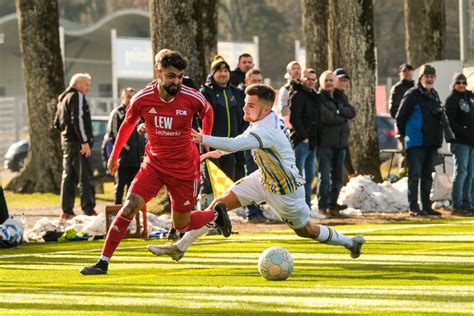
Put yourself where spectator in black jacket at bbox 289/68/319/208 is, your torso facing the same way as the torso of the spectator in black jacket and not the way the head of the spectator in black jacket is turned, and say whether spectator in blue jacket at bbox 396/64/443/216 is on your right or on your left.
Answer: on your left

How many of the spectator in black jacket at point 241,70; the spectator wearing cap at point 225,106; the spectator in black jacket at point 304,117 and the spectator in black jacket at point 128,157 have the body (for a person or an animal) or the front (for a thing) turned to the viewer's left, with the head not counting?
0

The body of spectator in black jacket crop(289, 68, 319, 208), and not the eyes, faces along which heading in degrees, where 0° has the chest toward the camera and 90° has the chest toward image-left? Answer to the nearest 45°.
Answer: approximately 315°

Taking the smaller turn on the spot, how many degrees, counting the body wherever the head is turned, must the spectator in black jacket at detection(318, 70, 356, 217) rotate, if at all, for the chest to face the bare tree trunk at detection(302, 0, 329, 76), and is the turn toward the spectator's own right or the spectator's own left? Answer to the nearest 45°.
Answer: approximately 135° to the spectator's own left

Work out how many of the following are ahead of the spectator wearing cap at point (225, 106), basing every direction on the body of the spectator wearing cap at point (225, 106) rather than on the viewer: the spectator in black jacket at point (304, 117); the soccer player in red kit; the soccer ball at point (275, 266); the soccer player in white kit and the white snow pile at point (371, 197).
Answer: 3

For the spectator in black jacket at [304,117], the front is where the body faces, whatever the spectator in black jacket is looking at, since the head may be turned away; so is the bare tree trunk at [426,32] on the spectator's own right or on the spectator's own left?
on the spectator's own left

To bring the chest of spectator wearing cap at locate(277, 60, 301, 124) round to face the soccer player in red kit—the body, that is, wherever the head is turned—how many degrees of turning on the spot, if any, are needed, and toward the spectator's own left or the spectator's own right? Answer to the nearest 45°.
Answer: approximately 45° to the spectator's own right

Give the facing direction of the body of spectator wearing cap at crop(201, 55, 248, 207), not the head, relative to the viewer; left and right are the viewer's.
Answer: facing the viewer

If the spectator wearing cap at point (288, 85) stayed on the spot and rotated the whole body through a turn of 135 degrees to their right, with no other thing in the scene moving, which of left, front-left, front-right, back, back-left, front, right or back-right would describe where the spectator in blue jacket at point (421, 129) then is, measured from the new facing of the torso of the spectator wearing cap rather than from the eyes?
back

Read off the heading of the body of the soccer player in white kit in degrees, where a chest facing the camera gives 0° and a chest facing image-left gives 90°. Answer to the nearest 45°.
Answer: approximately 90°

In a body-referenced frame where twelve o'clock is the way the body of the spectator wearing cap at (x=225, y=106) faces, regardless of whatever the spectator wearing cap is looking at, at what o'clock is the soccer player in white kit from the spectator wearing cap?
The soccer player in white kit is roughly at 12 o'clock from the spectator wearing cap.

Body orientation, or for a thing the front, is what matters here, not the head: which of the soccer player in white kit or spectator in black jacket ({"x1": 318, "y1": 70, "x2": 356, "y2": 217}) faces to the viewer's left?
the soccer player in white kit

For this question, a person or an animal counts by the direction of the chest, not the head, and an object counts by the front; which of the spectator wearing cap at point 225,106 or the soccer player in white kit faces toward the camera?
the spectator wearing cap
